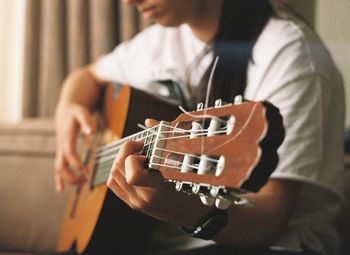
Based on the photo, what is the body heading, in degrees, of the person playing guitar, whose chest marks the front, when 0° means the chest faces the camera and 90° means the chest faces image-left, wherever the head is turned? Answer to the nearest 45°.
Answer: approximately 45°
